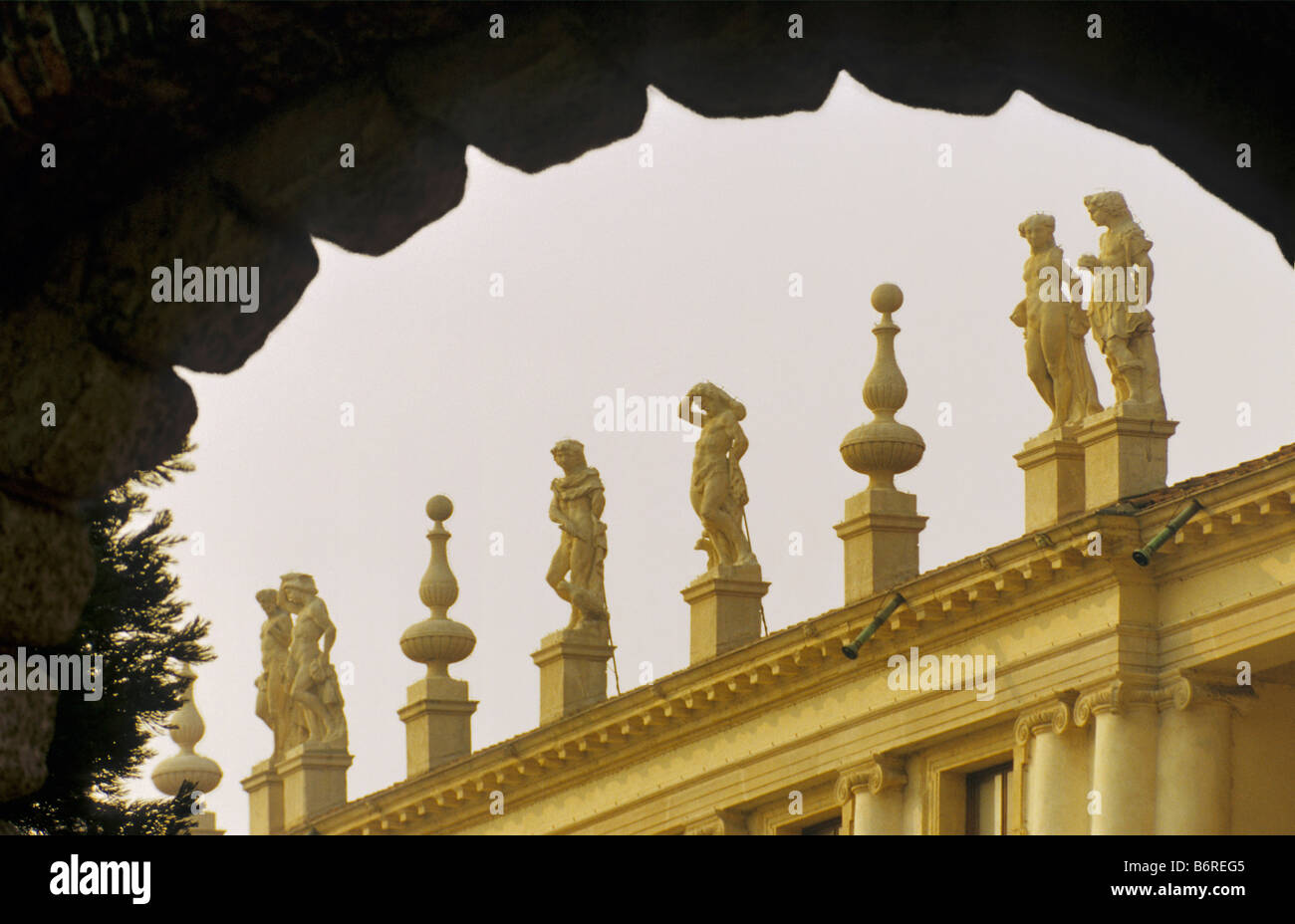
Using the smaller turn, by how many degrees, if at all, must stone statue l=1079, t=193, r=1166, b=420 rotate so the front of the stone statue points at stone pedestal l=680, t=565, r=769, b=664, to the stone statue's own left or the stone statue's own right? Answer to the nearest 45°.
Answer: approximately 90° to the stone statue's own right

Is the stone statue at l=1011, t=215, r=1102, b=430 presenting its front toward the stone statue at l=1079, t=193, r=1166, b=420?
no

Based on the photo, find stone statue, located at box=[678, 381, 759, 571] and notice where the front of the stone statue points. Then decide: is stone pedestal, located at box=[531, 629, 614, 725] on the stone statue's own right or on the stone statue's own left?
on the stone statue's own right

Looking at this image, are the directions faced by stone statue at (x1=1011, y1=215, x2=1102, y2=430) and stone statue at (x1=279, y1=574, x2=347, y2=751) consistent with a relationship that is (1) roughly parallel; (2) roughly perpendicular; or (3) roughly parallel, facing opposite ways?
roughly parallel

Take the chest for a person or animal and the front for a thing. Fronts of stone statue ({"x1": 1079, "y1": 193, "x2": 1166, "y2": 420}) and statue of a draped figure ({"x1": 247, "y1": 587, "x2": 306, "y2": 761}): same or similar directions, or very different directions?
same or similar directions

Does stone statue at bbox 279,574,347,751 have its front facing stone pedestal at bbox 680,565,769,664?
no

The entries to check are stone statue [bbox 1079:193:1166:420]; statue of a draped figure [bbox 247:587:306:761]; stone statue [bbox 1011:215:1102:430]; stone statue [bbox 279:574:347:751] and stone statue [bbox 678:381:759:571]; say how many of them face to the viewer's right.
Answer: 0

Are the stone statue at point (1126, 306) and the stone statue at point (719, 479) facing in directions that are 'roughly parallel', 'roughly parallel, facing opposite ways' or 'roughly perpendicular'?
roughly parallel

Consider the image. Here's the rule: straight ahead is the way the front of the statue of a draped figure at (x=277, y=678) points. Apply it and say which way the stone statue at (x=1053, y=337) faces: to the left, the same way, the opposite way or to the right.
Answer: the same way

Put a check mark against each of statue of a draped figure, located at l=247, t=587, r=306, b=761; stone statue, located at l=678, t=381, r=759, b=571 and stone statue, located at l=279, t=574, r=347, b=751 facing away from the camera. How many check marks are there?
0

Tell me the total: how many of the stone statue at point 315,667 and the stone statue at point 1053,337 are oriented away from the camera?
0

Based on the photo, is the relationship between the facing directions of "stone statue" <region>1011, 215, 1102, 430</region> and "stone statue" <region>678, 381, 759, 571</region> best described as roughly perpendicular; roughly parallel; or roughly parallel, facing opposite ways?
roughly parallel

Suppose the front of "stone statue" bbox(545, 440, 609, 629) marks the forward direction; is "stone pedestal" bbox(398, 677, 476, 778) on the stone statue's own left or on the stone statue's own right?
on the stone statue's own right

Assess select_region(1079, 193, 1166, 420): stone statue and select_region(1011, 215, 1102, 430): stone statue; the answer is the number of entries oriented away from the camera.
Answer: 0

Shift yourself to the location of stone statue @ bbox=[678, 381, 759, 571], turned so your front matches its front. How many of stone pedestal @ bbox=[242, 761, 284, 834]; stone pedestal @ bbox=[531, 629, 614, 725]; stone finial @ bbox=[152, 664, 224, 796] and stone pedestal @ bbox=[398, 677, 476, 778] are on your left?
0

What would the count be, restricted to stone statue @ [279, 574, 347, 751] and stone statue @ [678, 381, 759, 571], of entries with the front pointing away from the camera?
0

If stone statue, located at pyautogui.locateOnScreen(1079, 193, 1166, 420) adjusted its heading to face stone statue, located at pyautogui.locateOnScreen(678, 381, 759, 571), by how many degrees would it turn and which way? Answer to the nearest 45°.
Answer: approximately 90° to its right

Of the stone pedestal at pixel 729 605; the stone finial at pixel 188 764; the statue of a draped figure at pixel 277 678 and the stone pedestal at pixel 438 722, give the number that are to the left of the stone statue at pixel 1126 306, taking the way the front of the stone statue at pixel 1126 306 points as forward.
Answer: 0

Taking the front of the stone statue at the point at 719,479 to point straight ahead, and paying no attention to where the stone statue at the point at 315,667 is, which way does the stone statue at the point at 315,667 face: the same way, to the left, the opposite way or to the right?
the same way

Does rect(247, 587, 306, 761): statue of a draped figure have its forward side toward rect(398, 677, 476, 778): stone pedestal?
no

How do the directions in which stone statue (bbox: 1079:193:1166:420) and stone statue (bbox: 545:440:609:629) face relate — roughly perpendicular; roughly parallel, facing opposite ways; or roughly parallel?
roughly parallel
